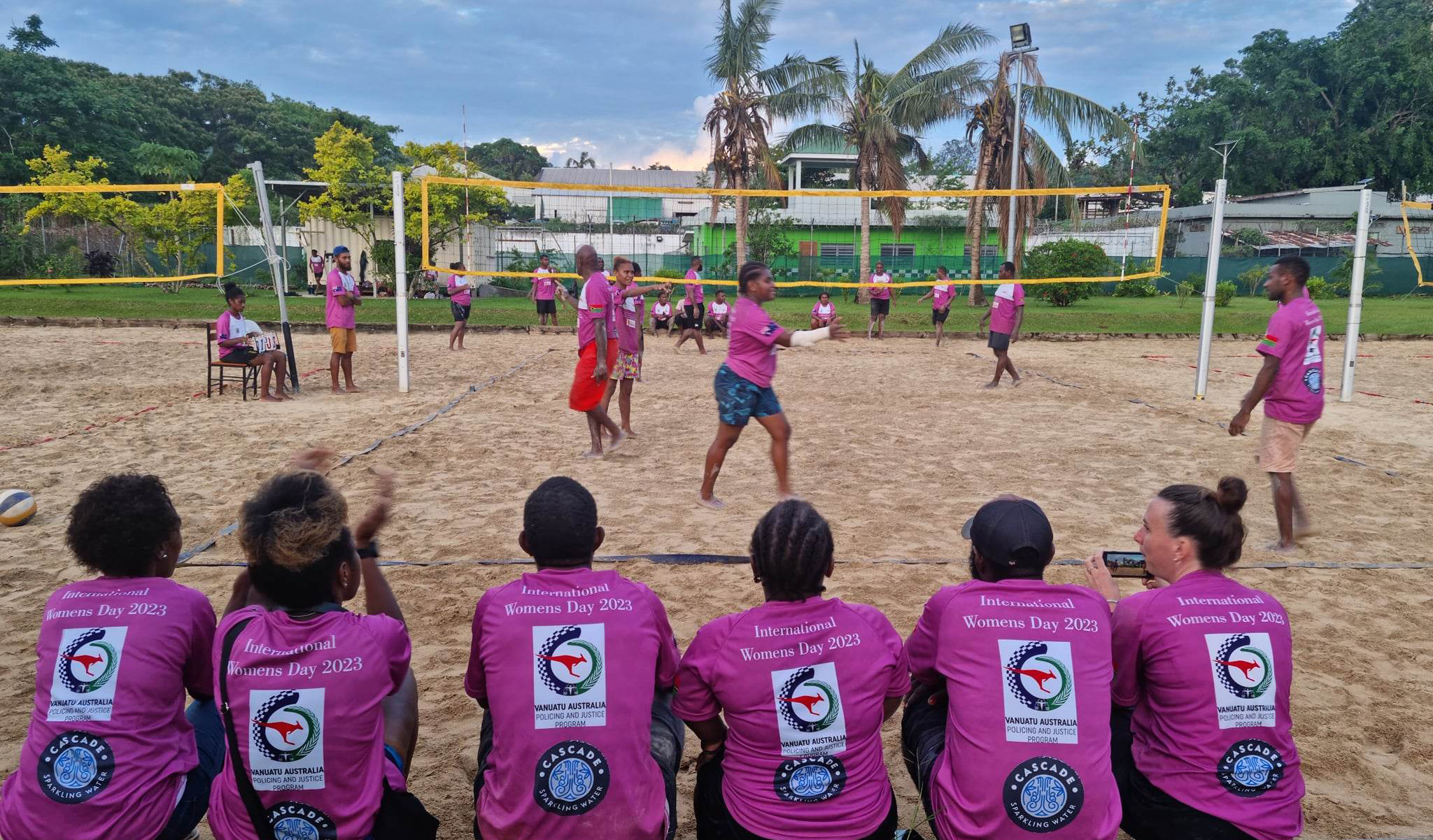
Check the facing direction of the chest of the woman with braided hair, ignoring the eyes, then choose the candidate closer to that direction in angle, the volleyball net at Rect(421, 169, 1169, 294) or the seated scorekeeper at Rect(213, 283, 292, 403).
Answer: the volleyball net

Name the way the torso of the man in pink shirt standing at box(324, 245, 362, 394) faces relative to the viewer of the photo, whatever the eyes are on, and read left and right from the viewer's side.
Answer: facing the viewer and to the right of the viewer

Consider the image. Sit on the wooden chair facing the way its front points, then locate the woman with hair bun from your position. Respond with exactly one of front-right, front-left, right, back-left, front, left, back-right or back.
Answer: right

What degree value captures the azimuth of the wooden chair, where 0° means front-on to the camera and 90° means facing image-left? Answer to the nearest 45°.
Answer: approximately 270°

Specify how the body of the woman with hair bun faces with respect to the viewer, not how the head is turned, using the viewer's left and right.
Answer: facing away from the viewer and to the left of the viewer

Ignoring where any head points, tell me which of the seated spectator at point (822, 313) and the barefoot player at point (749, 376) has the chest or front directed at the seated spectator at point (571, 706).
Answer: the seated spectator at point (822, 313)

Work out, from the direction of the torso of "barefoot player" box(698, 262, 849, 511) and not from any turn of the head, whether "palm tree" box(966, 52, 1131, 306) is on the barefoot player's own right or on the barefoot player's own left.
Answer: on the barefoot player's own left

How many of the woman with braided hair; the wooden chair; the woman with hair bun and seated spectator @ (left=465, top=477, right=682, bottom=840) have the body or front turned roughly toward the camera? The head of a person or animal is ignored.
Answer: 0

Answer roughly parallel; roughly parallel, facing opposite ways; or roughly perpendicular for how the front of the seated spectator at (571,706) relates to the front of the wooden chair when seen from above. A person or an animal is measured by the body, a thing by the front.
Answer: roughly perpendicular

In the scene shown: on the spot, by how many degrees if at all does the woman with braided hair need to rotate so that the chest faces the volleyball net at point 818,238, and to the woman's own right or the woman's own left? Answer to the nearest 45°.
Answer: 0° — they already face it

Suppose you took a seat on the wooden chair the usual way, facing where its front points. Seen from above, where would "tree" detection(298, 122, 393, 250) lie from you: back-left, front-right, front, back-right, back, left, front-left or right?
left

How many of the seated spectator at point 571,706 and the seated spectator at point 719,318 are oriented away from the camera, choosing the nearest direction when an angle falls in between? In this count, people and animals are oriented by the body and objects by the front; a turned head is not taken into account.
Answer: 1

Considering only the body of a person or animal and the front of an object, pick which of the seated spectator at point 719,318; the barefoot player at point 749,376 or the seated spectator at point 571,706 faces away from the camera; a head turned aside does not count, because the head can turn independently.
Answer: the seated spectator at point 571,706

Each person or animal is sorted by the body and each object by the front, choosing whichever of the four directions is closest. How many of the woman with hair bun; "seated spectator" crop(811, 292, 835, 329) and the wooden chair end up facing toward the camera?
1

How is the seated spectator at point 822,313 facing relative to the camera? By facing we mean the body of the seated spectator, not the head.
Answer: toward the camera

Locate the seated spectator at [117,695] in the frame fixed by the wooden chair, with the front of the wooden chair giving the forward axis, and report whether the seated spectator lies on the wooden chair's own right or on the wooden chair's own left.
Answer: on the wooden chair's own right

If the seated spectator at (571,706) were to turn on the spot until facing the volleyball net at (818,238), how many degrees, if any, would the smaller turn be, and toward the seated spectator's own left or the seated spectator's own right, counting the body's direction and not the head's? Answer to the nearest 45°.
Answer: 0° — they already face it

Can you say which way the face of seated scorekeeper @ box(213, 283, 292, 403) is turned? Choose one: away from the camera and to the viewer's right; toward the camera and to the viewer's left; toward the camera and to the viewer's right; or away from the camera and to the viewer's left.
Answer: toward the camera and to the viewer's right
